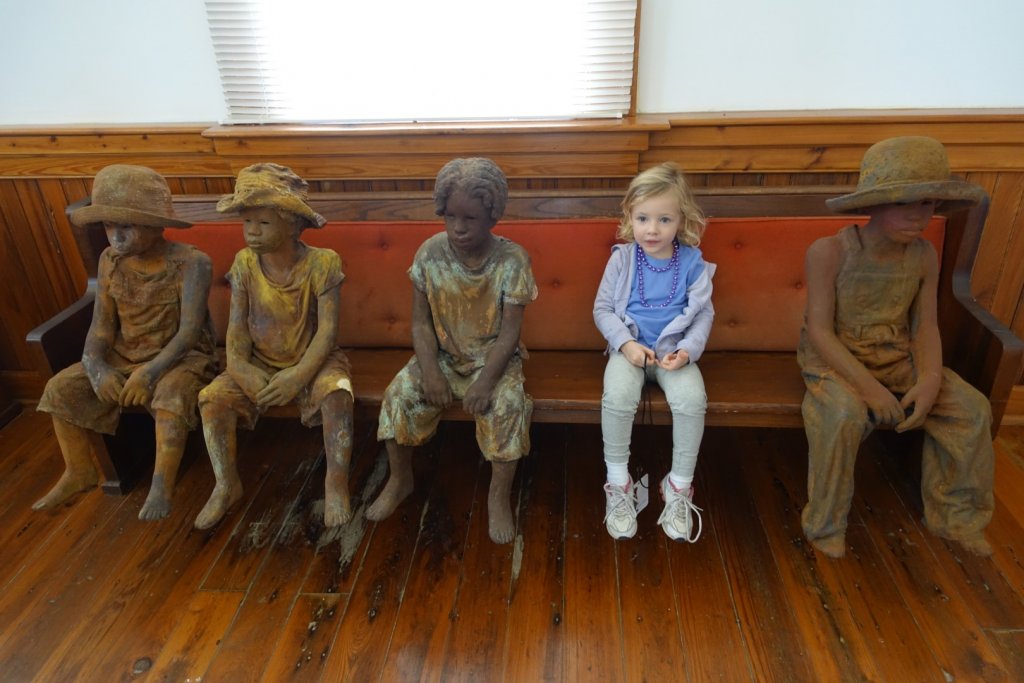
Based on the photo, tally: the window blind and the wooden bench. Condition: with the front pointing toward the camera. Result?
2

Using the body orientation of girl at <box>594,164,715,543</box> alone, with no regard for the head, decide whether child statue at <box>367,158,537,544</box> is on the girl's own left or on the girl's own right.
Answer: on the girl's own right

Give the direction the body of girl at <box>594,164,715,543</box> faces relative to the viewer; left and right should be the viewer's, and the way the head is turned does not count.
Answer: facing the viewer

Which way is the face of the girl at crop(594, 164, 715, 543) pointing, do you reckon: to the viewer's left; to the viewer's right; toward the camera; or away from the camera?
toward the camera

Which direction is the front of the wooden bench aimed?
toward the camera

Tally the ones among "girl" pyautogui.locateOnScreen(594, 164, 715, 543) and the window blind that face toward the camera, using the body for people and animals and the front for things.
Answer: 2

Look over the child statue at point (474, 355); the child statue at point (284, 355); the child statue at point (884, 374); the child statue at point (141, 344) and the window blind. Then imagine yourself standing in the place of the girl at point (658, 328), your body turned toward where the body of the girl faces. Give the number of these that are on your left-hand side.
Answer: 1

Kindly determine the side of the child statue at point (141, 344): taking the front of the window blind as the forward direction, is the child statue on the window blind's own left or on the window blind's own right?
on the window blind's own right
